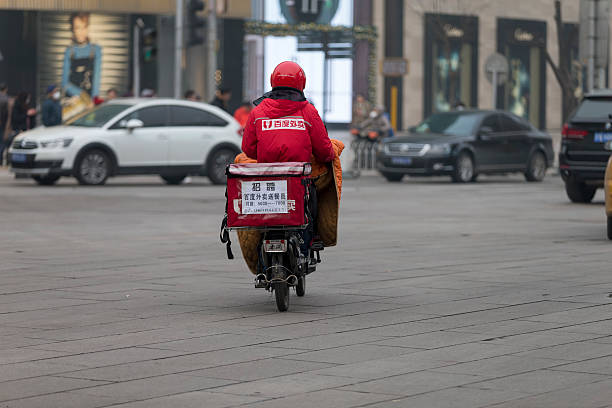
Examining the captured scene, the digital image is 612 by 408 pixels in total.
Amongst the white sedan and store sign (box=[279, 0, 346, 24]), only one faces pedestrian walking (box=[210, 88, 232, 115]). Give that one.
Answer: the store sign

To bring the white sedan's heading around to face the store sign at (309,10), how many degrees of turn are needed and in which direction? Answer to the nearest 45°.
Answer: approximately 135° to its right

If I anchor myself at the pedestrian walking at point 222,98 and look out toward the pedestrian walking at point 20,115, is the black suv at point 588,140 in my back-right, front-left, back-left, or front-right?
back-left

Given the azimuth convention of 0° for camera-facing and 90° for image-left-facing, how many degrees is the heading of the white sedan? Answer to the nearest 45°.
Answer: approximately 45°

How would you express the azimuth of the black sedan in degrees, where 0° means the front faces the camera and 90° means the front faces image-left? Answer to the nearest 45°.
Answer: approximately 45°

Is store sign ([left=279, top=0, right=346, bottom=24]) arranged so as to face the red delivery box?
yes

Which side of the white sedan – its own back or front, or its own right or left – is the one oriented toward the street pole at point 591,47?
back
